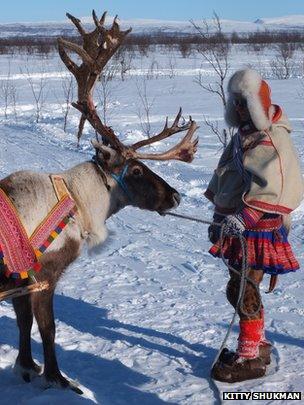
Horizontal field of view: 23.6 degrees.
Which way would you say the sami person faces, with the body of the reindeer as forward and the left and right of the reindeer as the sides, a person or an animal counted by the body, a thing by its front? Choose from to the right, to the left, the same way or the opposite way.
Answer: the opposite way

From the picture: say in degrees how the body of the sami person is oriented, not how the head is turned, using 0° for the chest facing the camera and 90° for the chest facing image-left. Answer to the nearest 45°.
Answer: approximately 90°

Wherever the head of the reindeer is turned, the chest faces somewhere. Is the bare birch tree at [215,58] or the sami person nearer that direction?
the sami person

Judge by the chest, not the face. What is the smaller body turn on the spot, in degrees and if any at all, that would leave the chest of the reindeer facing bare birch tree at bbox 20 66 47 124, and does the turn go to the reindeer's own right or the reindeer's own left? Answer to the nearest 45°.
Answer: approximately 90° to the reindeer's own left

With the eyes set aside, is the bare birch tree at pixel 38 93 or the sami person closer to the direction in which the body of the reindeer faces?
the sami person

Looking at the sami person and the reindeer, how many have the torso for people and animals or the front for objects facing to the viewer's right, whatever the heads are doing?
1

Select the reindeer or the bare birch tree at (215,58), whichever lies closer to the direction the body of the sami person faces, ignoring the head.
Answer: the reindeer

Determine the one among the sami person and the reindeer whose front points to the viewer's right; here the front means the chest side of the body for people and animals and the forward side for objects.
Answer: the reindeer

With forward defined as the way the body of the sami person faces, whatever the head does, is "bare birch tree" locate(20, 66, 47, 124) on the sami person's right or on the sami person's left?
on the sami person's right

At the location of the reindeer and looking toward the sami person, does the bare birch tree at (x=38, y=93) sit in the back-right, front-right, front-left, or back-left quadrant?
back-left

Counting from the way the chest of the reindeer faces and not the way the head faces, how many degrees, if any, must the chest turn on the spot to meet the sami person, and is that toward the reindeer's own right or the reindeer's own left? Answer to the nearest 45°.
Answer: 0° — it already faces them

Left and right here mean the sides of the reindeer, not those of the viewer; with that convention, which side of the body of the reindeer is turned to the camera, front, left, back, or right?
right
